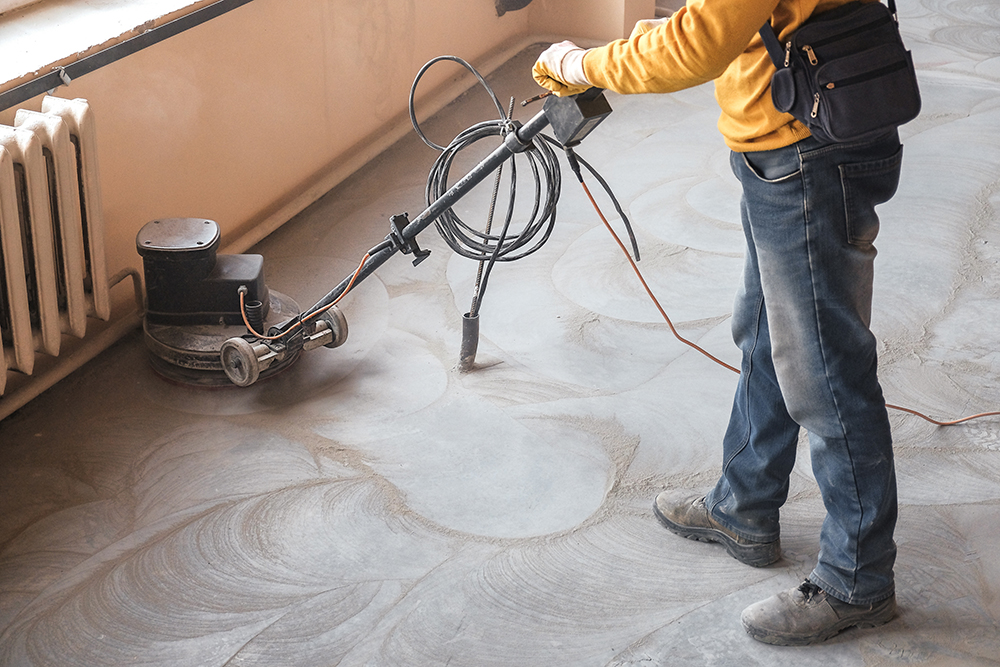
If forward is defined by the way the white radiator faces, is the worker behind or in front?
in front

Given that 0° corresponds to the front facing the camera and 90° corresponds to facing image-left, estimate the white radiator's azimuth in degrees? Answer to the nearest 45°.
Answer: approximately 315°

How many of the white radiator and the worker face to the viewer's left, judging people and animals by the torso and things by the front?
1

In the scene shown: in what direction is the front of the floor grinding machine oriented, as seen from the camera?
facing away from the viewer and to the left of the viewer

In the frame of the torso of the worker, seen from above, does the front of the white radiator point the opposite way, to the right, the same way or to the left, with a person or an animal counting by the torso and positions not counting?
the opposite way

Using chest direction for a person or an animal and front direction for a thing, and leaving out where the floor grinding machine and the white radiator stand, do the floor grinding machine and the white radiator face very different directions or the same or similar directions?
very different directions

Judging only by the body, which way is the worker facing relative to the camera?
to the viewer's left

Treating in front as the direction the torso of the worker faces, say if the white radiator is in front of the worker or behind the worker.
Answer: in front
